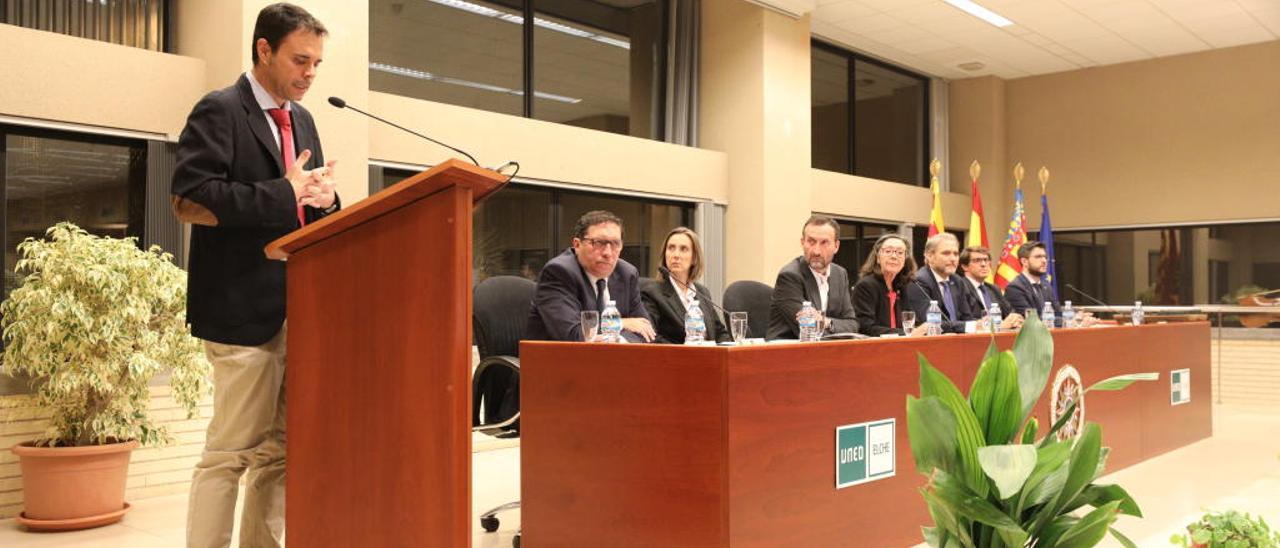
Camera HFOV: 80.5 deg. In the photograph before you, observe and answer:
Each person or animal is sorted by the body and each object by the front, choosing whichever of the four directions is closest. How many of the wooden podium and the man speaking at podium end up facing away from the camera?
0

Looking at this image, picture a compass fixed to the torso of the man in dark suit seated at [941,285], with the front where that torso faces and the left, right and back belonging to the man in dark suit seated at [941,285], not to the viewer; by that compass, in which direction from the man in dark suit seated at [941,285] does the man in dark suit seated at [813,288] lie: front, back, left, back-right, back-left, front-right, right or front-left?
right

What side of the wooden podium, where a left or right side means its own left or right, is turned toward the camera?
right

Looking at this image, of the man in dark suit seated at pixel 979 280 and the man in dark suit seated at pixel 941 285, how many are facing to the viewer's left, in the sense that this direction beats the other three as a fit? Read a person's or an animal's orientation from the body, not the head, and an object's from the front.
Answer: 0

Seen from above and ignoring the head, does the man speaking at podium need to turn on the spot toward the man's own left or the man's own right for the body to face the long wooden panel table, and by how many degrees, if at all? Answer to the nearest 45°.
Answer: approximately 45° to the man's own left

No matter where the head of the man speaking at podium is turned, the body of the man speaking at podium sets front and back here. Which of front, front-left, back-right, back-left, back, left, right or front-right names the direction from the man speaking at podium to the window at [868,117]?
left

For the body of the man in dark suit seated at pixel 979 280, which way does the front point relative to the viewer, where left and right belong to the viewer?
facing the viewer and to the right of the viewer

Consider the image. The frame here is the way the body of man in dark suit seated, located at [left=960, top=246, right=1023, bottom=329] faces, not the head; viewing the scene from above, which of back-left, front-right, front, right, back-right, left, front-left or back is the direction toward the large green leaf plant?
front-right

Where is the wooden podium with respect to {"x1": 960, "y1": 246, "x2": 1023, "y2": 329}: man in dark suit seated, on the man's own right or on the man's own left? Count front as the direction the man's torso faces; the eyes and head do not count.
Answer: on the man's own right

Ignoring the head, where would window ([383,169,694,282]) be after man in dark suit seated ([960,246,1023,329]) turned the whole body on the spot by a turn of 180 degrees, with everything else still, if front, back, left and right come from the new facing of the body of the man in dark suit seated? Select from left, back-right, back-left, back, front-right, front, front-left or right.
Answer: front-left

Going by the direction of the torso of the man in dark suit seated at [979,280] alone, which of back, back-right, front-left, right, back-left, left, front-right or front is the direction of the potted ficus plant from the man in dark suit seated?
right

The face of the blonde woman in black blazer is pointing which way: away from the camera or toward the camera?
toward the camera

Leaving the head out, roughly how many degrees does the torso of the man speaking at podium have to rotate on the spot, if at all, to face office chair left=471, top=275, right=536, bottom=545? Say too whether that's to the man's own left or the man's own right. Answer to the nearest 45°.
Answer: approximately 90° to the man's own left
